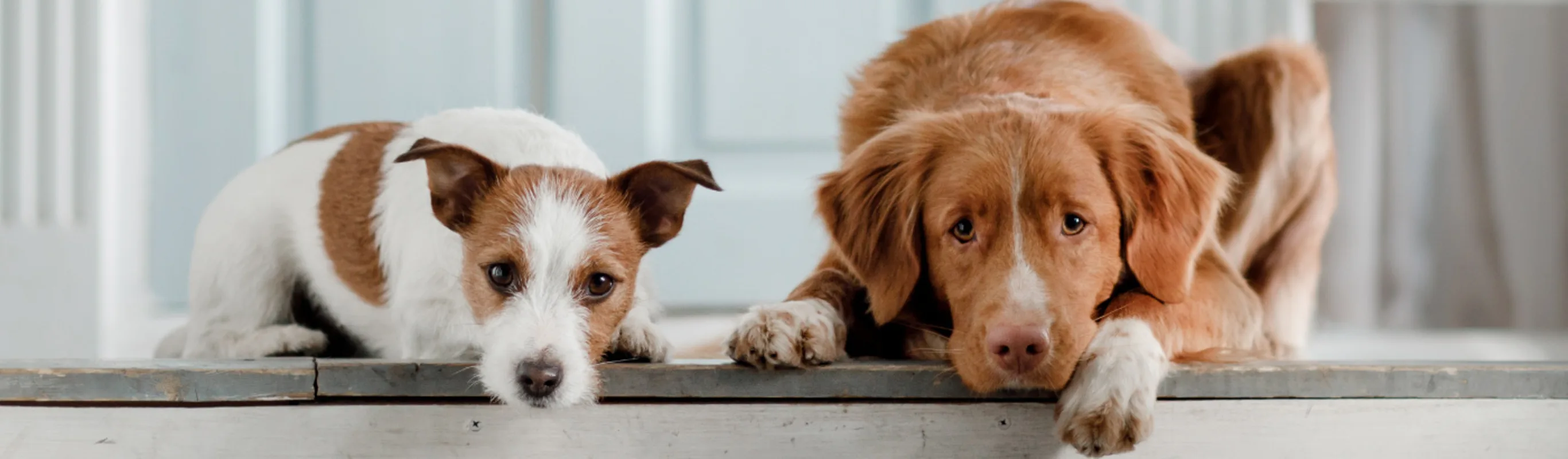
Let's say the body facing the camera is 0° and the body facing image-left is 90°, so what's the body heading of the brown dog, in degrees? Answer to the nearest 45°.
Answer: approximately 0°

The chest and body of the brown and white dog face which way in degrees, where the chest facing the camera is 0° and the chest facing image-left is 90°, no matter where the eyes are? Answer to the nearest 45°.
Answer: approximately 315°

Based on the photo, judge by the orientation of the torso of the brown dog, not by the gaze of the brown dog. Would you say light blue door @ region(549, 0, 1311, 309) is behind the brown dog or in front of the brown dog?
behind
